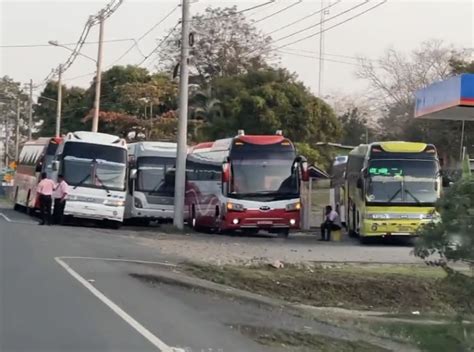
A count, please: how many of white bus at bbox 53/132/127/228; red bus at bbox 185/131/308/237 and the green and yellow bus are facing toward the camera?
3

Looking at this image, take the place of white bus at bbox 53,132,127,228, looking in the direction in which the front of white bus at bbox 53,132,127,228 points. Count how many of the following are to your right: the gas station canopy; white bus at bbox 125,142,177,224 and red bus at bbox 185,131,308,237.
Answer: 0

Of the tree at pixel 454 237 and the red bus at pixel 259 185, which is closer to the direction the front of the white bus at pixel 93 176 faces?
the tree

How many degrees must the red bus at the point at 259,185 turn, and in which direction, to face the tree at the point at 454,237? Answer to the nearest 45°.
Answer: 0° — it already faces it

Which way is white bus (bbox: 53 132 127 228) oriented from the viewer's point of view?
toward the camera

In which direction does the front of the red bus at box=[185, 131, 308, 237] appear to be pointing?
toward the camera

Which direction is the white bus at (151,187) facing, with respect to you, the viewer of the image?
facing the viewer

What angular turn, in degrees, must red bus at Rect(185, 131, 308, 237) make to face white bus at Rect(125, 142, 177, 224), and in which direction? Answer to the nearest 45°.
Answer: approximately 135° to its right

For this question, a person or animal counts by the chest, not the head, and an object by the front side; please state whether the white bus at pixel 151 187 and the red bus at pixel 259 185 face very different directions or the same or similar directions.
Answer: same or similar directions

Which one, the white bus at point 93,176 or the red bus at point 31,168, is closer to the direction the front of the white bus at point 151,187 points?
the white bus

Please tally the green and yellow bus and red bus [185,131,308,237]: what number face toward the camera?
2

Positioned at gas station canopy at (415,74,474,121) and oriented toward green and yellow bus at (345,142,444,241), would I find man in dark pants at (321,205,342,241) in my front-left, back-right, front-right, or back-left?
front-right

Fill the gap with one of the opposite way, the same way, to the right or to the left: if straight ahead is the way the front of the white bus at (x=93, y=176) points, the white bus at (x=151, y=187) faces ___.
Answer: the same way

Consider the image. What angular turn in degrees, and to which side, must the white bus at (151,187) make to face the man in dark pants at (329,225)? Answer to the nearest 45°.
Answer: approximately 45° to its left

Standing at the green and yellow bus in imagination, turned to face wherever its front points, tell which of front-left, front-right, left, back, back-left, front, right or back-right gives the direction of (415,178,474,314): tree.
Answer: front

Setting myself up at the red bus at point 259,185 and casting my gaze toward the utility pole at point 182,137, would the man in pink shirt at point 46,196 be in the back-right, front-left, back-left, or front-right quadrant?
front-right

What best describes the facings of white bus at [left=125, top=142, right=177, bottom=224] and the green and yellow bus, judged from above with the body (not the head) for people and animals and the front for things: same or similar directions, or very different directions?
same or similar directions

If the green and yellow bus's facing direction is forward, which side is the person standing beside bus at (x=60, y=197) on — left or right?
on its right
